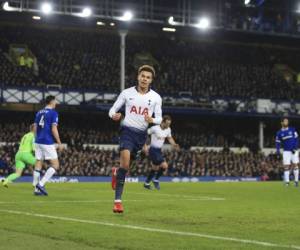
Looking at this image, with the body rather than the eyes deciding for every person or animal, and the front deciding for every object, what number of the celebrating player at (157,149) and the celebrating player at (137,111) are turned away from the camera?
0

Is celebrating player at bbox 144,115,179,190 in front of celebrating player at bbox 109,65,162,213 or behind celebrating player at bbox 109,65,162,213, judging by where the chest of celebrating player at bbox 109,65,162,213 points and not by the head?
behind

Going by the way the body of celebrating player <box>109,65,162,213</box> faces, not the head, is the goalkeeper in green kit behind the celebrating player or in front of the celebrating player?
behind

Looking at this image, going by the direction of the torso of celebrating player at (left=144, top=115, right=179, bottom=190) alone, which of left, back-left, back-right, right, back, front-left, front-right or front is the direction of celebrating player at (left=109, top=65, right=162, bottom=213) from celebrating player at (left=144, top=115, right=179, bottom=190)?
front-right

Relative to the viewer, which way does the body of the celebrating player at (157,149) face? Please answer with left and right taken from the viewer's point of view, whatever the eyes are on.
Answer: facing the viewer and to the right of the viewer

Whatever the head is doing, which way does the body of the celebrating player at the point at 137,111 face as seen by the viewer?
toward the camera

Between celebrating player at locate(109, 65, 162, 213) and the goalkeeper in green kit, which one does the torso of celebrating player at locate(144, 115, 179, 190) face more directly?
the celebrating player

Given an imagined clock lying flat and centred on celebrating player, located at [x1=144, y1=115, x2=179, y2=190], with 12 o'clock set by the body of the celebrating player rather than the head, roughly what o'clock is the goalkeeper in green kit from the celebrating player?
The goalkeeper in green kit is roughly at 4 o'clock from the celebrating player.

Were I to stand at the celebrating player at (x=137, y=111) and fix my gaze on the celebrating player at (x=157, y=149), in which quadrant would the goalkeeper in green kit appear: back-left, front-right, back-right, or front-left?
front-left
